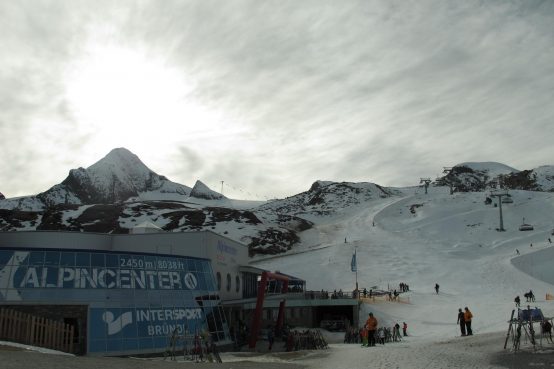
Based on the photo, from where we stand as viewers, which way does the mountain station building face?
facing the viewer

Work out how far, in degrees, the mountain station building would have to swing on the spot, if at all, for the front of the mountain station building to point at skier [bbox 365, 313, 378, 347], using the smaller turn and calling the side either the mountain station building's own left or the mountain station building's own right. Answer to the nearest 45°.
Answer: approximately 45° to the mountain station building's own left
